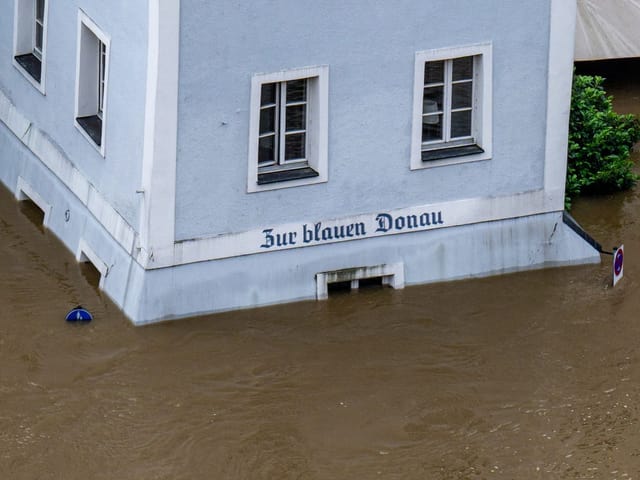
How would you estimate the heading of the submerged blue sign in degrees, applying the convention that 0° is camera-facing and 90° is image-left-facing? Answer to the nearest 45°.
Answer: approximately 0°

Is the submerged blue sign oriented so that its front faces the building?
no

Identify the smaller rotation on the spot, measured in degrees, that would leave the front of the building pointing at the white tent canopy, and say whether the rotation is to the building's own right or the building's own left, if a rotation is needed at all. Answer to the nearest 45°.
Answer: approximately 135° to the building's own left

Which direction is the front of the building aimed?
toward the camera

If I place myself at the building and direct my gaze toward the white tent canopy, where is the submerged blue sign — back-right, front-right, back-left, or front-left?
back-left

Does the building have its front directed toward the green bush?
no

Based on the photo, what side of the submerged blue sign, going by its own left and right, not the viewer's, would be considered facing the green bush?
left

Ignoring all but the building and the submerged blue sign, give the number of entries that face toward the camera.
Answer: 2

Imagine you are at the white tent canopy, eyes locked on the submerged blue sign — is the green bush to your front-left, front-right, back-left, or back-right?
front-left

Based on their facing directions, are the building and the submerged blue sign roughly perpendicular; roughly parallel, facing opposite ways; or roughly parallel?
roughly parallel

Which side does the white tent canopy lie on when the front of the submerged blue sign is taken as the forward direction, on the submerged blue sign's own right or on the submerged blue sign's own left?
on the submerged blue sign's own left

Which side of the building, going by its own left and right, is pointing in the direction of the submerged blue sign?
right
